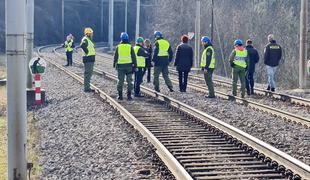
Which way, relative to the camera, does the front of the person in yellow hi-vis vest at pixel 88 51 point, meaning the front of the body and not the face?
to the viewer's right

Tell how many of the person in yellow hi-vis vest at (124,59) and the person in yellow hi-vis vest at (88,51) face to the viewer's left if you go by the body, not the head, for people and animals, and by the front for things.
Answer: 0

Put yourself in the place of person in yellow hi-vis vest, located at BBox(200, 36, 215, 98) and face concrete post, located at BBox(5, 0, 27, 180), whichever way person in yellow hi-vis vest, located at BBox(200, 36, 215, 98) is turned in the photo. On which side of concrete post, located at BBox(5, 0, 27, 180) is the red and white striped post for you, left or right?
right

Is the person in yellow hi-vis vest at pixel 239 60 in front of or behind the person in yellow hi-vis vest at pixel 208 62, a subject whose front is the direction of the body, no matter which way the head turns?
behind

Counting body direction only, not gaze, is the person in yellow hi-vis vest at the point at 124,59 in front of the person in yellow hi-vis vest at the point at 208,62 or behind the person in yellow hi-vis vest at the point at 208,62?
in front

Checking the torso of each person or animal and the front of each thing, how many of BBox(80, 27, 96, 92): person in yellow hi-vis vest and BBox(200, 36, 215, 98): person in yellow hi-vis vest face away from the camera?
0

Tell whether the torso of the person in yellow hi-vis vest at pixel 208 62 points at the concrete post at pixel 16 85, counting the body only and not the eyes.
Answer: no
